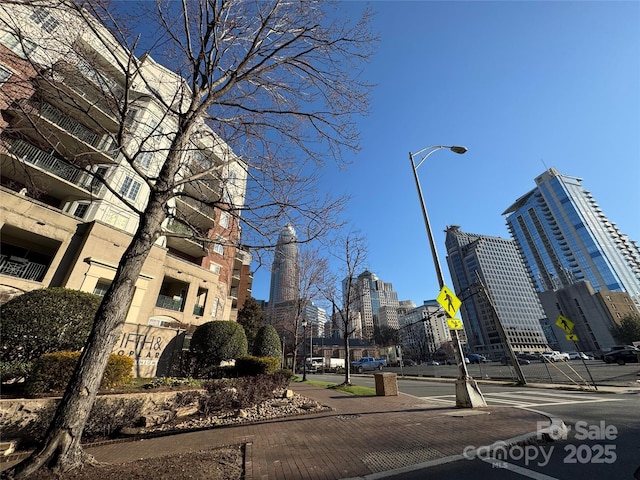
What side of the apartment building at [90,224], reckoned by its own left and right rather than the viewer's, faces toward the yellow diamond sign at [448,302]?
front

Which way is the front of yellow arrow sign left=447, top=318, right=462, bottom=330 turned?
toward the camera

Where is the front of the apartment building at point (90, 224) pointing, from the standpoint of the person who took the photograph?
facing the viewer and to the right of the viewer

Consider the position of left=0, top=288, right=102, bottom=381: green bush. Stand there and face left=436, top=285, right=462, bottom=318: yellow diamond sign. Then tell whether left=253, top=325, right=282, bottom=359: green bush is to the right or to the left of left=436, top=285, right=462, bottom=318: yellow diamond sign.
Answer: left

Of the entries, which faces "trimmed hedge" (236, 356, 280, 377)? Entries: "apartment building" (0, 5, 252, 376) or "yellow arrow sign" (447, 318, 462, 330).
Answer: the apartment building

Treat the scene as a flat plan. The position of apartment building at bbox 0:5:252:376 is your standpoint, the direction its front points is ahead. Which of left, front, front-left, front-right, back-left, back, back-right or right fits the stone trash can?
front

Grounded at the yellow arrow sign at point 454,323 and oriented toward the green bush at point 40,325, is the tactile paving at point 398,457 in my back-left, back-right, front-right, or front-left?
front-left

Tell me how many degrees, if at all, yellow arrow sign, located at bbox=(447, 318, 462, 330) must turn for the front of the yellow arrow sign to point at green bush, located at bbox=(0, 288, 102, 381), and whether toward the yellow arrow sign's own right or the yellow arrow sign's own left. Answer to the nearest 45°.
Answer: approximately 45° to the yellow arrow sign's own right

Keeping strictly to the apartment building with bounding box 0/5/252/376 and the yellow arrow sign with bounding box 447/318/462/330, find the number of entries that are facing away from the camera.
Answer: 0

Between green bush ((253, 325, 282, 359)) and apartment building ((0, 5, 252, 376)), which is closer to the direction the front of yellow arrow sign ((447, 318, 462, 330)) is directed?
the apartment building

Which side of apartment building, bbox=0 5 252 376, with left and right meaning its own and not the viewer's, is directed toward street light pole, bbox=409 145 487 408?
front

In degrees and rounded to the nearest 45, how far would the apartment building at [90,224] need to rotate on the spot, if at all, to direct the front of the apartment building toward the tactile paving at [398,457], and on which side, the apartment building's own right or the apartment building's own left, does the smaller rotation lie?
approximately 45° to the apartment building's own right

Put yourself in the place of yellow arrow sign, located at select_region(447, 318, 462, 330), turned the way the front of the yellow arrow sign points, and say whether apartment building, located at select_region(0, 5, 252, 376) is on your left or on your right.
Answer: on your right
